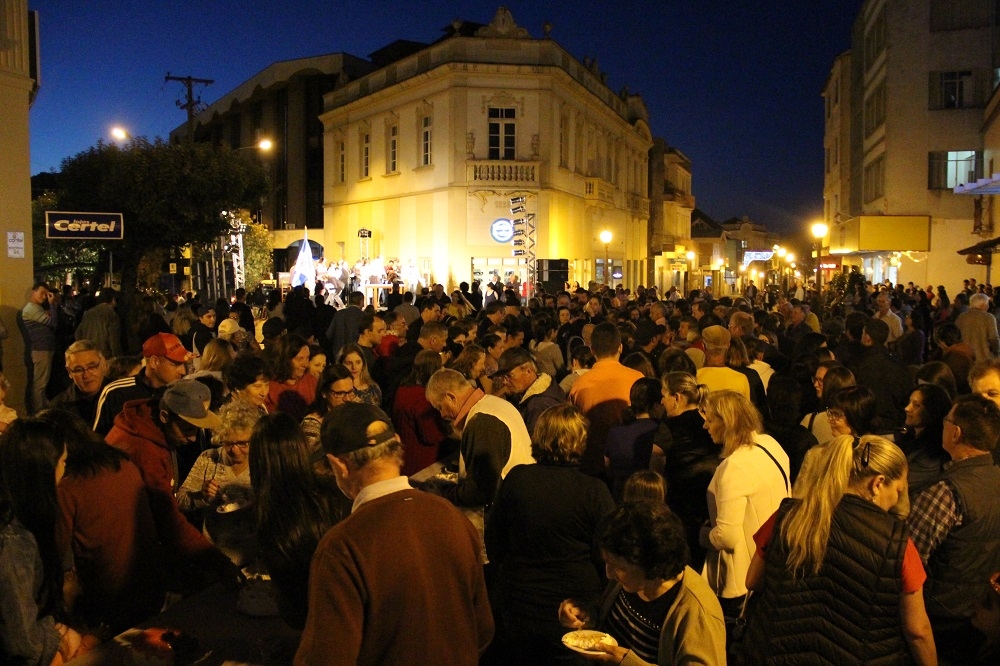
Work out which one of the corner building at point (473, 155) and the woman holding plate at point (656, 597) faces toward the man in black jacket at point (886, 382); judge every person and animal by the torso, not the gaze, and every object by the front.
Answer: the corner building

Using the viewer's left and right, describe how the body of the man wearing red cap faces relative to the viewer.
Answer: facing to the right of the viewer

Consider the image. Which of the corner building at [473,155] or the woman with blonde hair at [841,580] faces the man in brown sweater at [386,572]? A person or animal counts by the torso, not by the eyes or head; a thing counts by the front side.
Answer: the corner building

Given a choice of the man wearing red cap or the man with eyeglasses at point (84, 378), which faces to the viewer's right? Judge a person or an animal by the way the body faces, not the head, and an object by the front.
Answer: the man wearing red cap

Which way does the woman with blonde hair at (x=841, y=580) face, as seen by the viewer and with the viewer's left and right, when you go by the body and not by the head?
facing away from the viewer and to the right of the viewer

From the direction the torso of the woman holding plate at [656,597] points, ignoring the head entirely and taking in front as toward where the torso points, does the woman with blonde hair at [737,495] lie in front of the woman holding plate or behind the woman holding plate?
behind

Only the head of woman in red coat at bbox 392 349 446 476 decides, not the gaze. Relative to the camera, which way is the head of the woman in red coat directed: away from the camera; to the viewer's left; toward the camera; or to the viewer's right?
away from the camera

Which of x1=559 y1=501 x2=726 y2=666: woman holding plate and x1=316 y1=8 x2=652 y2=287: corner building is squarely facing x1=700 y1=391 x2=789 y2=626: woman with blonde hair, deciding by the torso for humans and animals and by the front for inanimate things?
the corner building

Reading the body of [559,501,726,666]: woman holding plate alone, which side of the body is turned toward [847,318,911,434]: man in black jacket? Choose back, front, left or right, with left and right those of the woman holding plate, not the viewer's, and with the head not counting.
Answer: back

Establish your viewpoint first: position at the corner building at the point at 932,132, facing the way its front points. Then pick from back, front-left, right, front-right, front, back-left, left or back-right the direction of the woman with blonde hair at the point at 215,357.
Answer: front-left

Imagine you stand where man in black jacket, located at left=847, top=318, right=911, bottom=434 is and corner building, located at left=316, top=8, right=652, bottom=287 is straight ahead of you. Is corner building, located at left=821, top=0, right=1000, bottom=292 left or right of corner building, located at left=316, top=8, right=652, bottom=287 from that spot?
right

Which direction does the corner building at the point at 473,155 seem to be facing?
toward the camera

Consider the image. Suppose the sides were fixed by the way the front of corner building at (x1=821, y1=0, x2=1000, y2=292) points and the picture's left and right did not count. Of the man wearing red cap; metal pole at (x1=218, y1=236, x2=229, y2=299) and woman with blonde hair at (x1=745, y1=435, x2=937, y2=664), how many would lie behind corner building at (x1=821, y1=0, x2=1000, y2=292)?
0

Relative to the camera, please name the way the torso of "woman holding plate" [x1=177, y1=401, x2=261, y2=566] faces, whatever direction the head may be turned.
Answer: toward the camera

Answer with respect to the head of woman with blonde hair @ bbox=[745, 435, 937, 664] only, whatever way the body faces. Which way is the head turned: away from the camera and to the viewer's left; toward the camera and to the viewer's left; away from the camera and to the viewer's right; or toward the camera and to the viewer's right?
away from the camera and to the viewer's right

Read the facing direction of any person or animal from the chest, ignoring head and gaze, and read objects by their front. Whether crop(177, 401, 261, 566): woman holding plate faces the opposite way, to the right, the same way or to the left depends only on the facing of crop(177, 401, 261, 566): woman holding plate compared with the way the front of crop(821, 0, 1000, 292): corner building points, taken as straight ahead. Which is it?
to the left

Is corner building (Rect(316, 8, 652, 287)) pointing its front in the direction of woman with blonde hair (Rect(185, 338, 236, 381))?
yes

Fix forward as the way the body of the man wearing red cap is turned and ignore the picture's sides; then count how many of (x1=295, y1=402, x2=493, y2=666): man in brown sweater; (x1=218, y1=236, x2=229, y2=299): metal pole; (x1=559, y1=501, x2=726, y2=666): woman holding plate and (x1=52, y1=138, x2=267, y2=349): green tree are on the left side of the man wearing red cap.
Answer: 2

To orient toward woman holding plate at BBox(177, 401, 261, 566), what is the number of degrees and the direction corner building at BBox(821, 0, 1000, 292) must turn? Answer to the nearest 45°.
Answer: approximately 45° to its left

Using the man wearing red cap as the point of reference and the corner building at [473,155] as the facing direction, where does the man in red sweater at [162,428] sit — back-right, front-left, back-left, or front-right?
back-right
